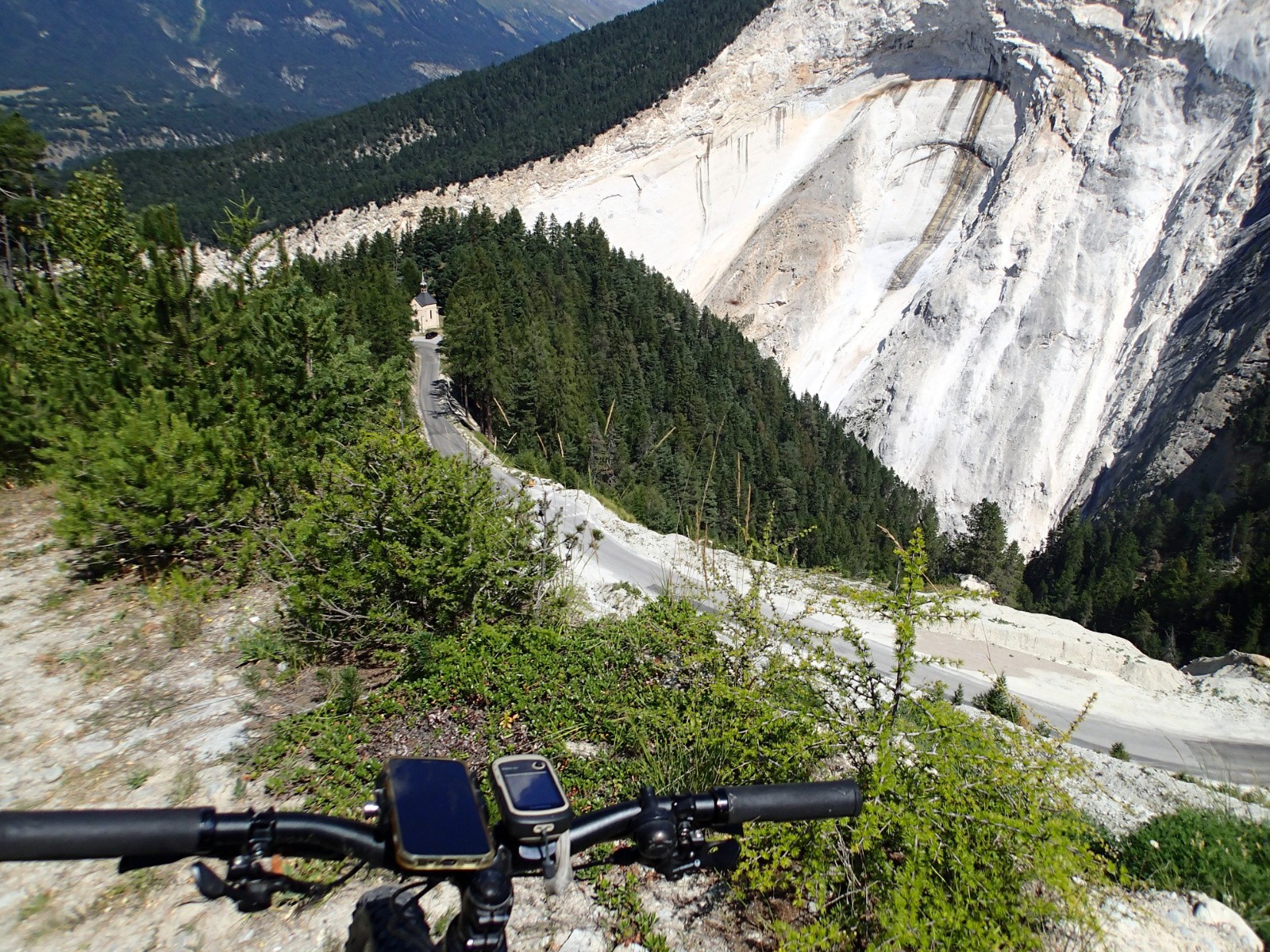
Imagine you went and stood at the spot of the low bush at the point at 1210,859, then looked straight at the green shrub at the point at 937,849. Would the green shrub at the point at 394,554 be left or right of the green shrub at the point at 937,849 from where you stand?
right

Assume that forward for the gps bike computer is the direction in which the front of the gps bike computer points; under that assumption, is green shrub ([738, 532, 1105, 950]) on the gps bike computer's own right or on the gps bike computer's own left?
on the gps bike computer's own left

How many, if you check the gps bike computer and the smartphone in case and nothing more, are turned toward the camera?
2

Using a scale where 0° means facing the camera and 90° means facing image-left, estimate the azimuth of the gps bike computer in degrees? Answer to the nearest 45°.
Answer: approximately 0°

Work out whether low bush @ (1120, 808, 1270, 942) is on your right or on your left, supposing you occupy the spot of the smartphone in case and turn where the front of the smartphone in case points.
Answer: on your left

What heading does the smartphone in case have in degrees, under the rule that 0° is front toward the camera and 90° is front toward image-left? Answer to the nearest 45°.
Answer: approximately 0°

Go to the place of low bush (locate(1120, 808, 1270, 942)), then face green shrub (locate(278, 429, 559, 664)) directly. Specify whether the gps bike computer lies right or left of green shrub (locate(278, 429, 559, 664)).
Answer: left
